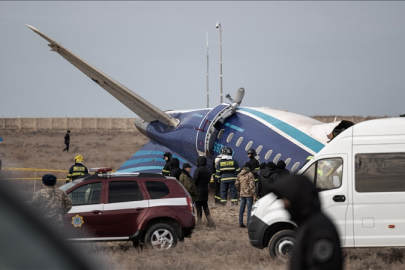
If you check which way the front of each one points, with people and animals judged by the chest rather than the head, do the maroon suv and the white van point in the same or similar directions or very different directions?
same or similar directions

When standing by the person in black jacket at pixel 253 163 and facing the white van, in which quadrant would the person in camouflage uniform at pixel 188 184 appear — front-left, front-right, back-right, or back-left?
front-right

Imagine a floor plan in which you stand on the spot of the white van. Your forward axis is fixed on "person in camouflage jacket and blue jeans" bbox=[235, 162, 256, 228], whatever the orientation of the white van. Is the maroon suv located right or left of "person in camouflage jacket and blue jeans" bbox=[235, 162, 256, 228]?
left

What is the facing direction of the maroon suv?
to the viewer's left

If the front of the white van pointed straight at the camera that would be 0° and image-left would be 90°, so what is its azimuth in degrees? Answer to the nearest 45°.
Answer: approximately 90°

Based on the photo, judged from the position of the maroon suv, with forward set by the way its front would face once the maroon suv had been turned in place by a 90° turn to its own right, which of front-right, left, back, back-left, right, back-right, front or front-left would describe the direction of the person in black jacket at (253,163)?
front-right

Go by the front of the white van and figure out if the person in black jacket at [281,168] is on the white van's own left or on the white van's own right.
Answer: on the white van's own right

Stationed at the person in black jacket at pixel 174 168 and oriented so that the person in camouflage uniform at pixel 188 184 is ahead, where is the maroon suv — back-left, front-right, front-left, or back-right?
front-right
